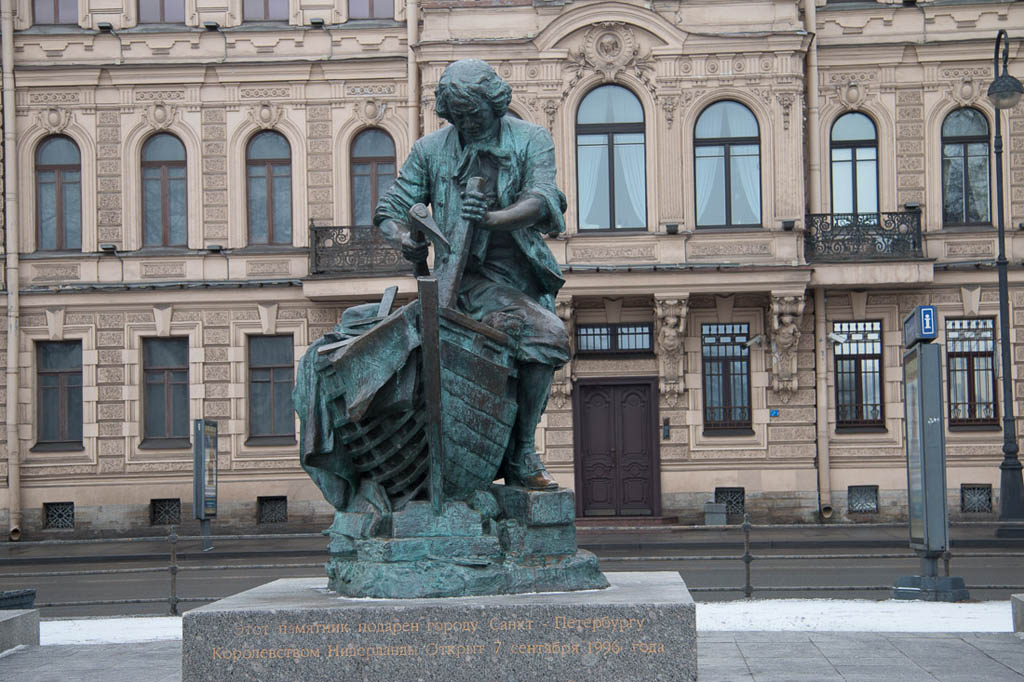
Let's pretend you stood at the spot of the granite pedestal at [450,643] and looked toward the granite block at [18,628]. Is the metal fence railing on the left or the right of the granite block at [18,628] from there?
right

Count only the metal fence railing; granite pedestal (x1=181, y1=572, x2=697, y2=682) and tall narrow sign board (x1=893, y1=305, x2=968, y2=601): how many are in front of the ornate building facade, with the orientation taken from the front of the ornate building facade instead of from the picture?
3

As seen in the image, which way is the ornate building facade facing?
toward the camera

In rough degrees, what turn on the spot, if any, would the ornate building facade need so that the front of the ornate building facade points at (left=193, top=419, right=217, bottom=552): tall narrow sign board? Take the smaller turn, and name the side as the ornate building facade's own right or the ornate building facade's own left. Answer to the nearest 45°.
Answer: approximately 45° to the ornate building facade's own right

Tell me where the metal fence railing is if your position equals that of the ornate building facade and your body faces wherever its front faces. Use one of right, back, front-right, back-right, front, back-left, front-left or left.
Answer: front

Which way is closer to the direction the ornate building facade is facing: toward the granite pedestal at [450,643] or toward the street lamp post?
the granite pedestal

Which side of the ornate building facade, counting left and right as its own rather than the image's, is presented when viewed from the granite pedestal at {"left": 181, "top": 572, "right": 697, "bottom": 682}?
front

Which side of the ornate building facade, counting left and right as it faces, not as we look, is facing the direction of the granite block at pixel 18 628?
front

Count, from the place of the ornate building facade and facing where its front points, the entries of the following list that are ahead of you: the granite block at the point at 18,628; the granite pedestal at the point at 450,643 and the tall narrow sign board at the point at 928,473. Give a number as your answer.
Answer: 3

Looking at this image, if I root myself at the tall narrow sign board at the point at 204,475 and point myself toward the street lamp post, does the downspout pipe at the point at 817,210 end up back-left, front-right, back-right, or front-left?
front-left

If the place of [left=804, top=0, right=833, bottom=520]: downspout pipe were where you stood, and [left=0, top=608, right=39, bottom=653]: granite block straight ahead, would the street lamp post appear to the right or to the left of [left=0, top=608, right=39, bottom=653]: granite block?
left

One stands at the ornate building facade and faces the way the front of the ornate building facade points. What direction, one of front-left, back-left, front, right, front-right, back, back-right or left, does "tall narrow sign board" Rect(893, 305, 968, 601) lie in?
front
